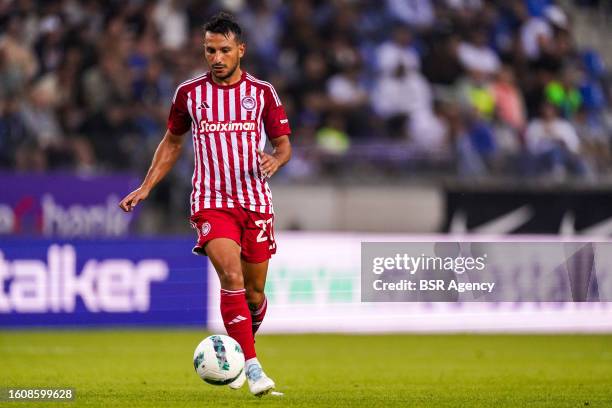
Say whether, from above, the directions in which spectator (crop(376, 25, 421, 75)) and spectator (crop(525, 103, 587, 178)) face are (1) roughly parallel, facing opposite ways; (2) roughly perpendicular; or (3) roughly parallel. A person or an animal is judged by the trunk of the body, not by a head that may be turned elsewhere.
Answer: roughly parallel

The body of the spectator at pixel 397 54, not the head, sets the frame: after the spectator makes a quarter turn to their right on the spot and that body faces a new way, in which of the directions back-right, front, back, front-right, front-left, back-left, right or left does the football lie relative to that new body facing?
left

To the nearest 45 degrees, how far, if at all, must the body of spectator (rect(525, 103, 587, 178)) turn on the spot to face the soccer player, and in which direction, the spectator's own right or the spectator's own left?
0° — they already face them

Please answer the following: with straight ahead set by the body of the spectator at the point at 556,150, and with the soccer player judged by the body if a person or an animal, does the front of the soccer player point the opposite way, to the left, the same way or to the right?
the same way

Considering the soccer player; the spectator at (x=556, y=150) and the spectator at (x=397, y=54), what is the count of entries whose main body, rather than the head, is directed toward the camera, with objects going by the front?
3

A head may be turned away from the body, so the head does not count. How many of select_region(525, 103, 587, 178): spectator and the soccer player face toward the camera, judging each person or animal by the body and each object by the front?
2

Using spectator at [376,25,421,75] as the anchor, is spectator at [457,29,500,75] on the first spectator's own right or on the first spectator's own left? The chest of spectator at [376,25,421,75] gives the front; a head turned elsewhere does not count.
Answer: on the first spectator's own left

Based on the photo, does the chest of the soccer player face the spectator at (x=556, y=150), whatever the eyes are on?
no

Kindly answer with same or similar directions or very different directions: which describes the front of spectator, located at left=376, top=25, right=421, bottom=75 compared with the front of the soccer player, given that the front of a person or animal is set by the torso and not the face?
same or similar directions

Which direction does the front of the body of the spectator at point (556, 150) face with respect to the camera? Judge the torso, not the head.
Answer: toward the camera

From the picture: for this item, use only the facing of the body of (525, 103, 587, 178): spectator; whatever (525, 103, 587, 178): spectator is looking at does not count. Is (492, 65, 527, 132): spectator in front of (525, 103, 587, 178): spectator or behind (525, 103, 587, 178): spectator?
behind

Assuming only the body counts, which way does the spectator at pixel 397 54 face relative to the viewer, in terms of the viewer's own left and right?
facing the viewer

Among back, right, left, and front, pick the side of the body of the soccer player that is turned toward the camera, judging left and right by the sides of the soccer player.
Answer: front

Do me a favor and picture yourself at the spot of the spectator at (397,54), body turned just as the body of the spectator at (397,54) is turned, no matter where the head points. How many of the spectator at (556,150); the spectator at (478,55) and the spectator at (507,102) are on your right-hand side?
0

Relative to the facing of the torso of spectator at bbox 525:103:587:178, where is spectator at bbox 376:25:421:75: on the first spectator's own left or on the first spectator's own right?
on the first spectator's own right

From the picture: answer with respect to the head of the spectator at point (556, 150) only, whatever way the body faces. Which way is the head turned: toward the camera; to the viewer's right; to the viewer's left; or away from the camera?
toward the camera

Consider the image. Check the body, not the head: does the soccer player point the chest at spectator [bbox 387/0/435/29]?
no
